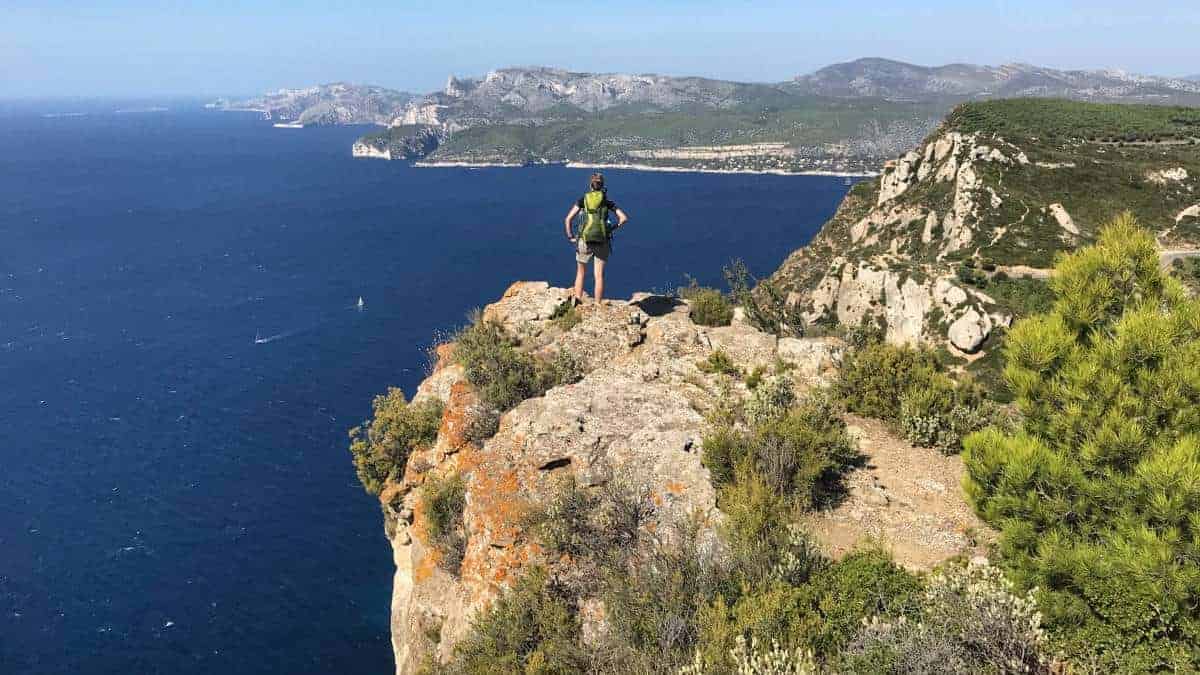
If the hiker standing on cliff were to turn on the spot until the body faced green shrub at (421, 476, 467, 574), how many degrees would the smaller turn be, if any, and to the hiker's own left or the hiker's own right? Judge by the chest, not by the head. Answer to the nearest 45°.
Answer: approximately 135° to the hiker's own left

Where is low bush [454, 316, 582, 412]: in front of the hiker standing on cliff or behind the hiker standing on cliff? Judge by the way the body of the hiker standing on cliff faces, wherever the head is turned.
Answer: behind

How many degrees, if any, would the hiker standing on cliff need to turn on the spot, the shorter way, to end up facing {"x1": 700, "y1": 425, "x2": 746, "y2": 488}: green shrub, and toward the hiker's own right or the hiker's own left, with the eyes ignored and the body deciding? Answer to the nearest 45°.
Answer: approximately 180°

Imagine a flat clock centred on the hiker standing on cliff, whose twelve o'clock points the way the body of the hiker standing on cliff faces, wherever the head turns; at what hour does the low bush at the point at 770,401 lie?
The low bush is roughly at 5 o'clock from the hiker standing on cliff.

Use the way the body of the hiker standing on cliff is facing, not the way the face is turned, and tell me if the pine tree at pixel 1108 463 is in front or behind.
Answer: behind

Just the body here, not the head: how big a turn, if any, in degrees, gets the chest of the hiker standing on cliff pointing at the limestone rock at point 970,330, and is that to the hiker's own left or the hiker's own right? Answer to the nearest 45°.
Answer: approximately 45° to the hiker's own right

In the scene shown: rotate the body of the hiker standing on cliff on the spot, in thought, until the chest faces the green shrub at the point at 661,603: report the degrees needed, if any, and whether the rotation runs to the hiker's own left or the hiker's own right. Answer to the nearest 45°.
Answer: approximately 180°

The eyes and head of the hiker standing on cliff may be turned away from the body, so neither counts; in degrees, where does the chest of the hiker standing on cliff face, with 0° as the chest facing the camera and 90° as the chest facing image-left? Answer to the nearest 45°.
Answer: approximately 180°

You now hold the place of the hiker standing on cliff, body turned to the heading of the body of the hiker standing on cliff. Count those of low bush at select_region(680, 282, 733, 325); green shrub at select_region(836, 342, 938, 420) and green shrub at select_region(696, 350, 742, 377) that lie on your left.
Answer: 0

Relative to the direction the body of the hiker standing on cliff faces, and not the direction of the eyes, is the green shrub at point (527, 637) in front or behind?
behind

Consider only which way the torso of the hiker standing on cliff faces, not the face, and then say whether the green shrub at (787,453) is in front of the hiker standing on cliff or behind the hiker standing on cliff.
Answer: behind

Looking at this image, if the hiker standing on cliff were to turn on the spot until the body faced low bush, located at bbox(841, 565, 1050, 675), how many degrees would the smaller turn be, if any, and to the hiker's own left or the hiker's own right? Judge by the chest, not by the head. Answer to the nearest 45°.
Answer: approximately 180°

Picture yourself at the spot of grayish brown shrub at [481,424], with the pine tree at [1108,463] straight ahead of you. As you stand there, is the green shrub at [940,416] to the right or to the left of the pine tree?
left

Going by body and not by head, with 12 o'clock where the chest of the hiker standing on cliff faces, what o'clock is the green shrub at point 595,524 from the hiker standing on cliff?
The green shrub is roughly at 6 o'clock from the hiker standing on cliff.
